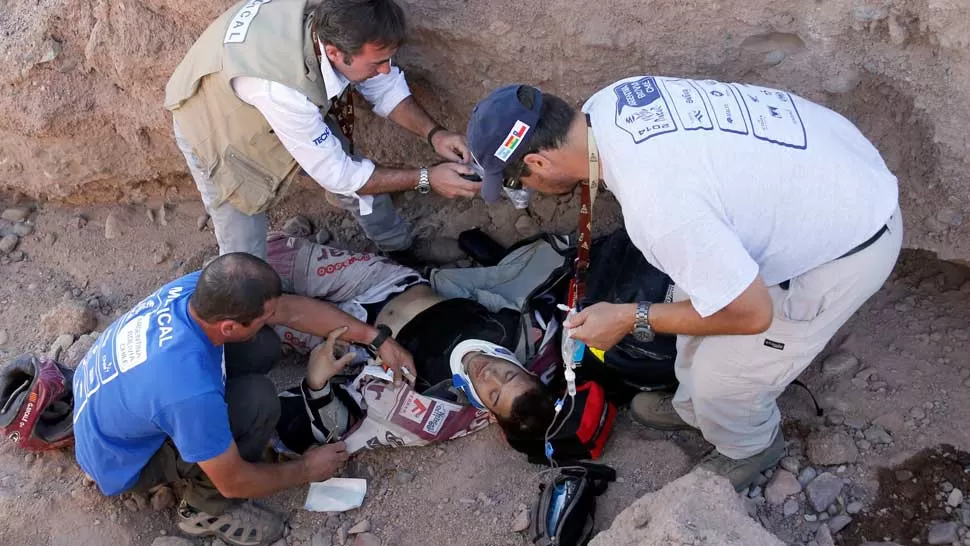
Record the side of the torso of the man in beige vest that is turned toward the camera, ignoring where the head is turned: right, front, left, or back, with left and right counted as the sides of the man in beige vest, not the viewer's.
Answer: right

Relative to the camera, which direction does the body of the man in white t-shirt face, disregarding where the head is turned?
to the viewer's left

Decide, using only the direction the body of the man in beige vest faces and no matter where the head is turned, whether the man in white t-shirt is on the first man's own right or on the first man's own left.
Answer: on the first man's own right

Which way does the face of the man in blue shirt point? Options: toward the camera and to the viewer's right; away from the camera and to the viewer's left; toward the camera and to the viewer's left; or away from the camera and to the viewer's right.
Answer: away from the camera and to the viewer's right

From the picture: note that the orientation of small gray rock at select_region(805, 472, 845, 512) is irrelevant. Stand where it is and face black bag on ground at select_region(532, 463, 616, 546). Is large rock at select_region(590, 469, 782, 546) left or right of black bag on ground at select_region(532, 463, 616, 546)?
left

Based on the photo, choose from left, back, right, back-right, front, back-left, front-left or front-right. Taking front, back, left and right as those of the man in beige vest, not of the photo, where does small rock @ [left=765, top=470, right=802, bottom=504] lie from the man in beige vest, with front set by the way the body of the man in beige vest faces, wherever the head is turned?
front-right

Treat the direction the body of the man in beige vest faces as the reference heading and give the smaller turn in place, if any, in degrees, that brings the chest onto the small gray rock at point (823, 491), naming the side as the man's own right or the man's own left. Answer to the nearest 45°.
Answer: approximately 45° to the man's own right

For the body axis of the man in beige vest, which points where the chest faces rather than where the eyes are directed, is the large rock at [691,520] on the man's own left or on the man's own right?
on the man's own right

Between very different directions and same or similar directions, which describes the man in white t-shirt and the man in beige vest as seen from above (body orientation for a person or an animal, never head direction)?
very different directions

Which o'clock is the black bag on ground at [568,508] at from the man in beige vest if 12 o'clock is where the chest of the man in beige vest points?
The black bag on ground is roughly at 2 o'clock from the man in beige vest.

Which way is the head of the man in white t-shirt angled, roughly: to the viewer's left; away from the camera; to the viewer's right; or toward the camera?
to the viewer's left

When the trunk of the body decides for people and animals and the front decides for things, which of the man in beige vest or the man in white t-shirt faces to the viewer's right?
the man in beige vest

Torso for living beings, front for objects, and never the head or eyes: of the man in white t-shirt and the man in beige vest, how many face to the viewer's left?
1

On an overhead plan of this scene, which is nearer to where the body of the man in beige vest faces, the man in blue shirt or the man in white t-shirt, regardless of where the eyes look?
the man in white t-shirt

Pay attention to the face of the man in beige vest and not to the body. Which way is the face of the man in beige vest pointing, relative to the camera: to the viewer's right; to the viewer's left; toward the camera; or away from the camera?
to the viewer's right
